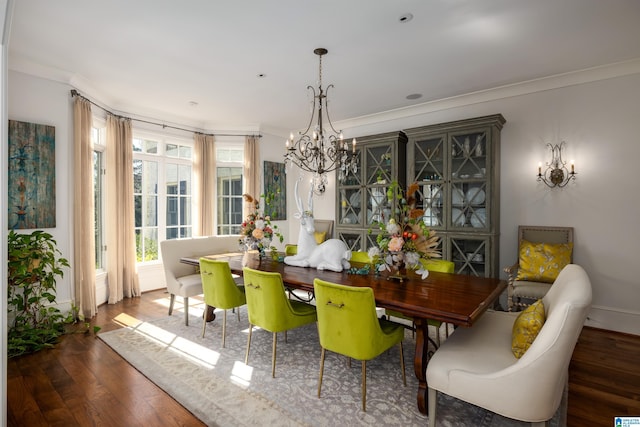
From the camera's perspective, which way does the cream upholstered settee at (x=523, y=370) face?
to the viewer's left

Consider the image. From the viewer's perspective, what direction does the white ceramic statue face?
to the viewer's left

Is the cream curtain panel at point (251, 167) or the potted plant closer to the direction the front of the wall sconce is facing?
the potted plant

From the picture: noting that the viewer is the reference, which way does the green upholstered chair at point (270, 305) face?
facing away from the viewer and to the right of the viewer

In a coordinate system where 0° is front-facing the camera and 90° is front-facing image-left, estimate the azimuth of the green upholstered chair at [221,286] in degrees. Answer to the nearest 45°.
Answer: approximately 225°

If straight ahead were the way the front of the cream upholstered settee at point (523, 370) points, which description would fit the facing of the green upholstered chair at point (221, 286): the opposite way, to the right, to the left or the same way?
to the right

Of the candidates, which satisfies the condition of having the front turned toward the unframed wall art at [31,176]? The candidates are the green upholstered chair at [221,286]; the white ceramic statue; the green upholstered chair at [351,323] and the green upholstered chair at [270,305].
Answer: the white ceramic statue

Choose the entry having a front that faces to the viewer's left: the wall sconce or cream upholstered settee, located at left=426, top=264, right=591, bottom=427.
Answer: the cream upholstered settee

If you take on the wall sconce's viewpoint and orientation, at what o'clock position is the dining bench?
The dining bench is roughly at 2 o'clock from the wall sconce.

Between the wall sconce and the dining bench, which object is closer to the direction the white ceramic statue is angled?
the dining bench

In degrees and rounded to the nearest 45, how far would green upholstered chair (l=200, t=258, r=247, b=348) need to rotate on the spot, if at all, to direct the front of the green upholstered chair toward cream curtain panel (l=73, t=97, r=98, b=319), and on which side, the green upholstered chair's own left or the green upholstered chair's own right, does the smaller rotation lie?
approximately 90° to the green upholstered chair's own left

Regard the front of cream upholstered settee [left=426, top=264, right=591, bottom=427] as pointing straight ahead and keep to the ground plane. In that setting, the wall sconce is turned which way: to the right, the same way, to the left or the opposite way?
to the left
